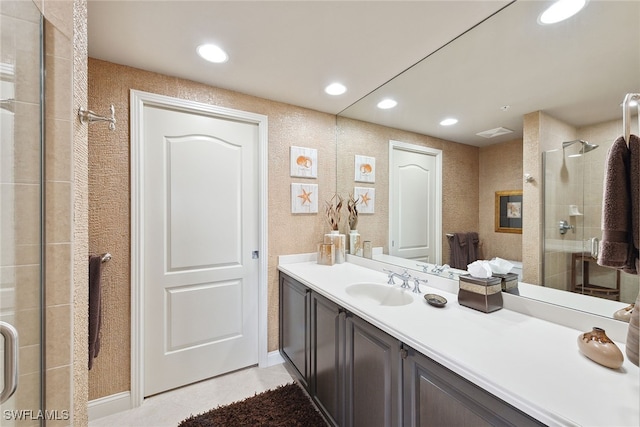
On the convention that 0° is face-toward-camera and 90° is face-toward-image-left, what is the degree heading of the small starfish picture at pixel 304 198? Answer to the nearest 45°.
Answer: approximately 0°

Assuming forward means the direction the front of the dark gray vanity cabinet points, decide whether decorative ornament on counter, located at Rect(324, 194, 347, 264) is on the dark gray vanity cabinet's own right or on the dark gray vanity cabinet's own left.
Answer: on the dark gray vanity cabinet's own right

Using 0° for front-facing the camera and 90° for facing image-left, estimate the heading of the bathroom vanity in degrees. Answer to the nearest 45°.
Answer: approximately 45°

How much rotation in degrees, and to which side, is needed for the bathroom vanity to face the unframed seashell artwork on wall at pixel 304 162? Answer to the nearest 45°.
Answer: approximately 90° to its right

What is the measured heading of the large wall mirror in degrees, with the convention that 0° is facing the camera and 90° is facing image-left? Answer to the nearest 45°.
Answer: approximately 45°

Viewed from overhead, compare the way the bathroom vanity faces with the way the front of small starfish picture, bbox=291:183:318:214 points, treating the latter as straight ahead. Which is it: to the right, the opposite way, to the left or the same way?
to the right

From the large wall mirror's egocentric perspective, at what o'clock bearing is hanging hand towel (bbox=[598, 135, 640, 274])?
The hanging hand towel is roughly at 10 o'clock from the large wall mirror.

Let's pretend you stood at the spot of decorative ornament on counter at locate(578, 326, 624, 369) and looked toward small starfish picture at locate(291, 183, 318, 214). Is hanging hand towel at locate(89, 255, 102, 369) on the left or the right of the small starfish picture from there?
left

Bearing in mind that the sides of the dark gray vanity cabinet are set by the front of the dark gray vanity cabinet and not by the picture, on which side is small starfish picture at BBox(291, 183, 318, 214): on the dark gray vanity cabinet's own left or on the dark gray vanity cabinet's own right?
on the dark gray vanity cabinet's own right

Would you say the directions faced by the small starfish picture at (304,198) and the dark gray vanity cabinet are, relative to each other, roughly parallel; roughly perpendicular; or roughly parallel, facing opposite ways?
roughly perpendicular
